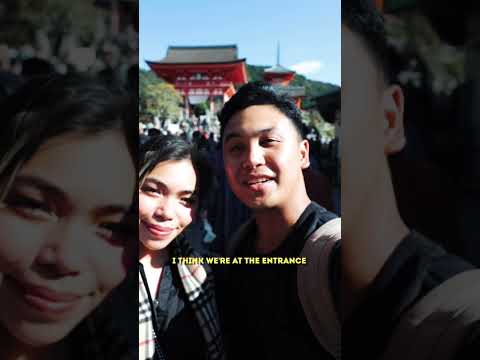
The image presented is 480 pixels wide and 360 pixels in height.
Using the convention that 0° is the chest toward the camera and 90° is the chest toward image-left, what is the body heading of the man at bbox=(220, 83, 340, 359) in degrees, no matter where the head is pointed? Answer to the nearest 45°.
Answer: approximately 45°
